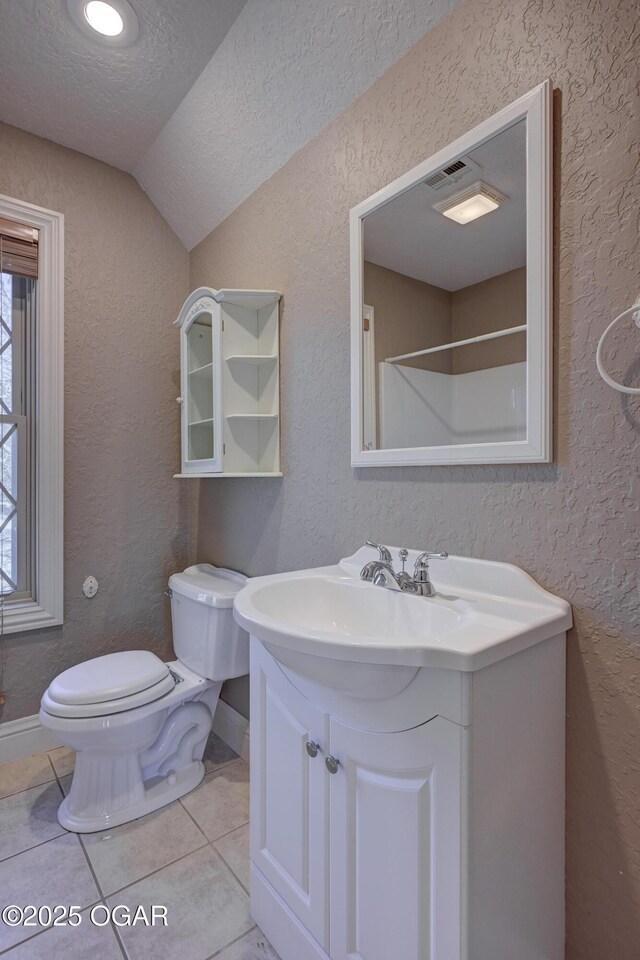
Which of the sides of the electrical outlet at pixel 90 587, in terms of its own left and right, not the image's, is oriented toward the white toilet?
front

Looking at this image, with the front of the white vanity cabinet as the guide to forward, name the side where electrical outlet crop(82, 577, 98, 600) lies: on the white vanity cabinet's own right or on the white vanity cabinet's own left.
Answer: on the white vanity cabinet's own right

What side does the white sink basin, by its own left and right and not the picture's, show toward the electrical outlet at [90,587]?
right

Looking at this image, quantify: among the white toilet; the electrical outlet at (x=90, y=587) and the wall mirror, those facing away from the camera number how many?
0

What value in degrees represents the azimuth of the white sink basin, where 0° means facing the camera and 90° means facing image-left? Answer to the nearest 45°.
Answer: approximately 45°

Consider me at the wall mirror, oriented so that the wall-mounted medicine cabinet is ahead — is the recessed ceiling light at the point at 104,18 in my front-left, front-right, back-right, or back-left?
front-left

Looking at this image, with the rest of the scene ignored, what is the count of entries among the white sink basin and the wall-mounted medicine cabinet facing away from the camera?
0

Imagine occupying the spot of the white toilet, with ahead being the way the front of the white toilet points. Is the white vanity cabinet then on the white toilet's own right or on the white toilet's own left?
on the white toilet's own left

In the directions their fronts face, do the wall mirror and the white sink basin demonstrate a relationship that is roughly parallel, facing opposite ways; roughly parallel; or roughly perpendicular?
roughly parallel

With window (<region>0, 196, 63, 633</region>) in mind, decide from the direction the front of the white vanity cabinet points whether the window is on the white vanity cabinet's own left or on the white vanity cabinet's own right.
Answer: on the white vanity cabinet's own right

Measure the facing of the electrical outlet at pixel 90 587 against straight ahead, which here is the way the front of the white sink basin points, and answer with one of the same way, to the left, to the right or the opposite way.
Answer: to the left
